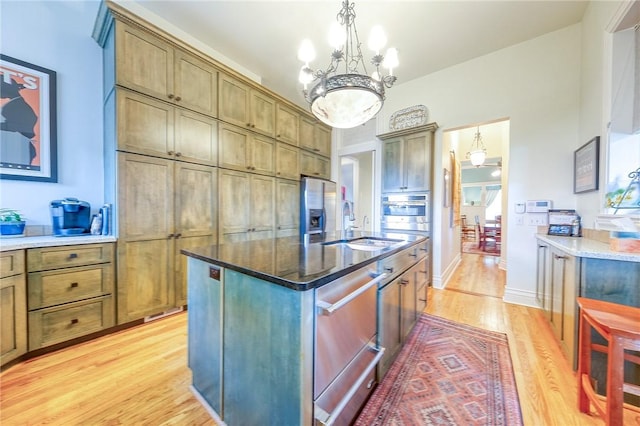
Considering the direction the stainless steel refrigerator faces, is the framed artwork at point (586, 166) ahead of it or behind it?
ahead

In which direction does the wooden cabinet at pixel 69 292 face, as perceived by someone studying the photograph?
facing the viewer and to the right of the viewer

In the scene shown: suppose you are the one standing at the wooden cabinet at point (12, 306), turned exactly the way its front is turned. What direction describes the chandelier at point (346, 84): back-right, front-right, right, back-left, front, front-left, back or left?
front

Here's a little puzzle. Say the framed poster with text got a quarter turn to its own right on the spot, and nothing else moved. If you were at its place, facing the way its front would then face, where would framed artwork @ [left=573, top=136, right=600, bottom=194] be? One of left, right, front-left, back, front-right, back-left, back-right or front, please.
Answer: left

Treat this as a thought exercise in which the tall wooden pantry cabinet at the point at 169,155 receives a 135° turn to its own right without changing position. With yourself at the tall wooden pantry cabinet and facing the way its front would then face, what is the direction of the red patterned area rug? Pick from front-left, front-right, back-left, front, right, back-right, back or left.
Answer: back-left

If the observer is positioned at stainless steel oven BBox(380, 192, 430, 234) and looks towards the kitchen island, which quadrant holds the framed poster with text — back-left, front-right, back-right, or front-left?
front-right

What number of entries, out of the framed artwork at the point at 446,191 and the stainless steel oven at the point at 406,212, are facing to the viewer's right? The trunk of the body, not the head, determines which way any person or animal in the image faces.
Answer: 1

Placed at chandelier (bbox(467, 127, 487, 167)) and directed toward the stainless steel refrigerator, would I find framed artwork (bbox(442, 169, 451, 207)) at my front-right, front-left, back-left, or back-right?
front-left

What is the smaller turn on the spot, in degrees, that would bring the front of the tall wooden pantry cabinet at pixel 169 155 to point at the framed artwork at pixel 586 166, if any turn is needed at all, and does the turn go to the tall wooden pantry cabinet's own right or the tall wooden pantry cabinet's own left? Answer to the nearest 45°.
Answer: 0° — it already faces it

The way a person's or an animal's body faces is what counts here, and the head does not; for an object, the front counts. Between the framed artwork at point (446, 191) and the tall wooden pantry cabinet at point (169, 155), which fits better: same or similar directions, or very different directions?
same or similar directions

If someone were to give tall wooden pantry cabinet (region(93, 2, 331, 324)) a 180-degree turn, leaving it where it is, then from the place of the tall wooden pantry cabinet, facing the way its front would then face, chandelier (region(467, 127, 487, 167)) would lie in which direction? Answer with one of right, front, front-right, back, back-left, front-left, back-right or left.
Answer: back-right

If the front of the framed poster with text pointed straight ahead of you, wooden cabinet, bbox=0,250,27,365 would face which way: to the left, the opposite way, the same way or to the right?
the same way

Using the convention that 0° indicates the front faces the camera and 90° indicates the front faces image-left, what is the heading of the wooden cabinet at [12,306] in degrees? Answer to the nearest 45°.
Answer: approximately 315°

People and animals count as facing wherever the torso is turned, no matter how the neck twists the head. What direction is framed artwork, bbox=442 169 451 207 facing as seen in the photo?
to the viewer's right

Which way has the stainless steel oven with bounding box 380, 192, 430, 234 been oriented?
toward the camera

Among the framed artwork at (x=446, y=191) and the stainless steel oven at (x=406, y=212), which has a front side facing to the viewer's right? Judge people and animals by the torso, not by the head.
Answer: the framed artwork

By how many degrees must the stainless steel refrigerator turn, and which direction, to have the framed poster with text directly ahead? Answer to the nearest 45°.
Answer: approximately 90° to its right

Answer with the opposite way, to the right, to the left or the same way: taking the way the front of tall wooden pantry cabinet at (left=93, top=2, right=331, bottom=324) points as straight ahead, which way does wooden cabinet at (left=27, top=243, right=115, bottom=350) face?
the same way
